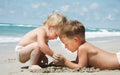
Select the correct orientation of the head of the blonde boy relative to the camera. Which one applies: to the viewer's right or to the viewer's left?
to the viewer's right

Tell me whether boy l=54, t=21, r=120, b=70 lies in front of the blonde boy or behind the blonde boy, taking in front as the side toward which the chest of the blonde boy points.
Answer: in front

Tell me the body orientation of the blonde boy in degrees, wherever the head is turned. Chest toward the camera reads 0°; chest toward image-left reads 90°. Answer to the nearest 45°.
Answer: approximately 270°
